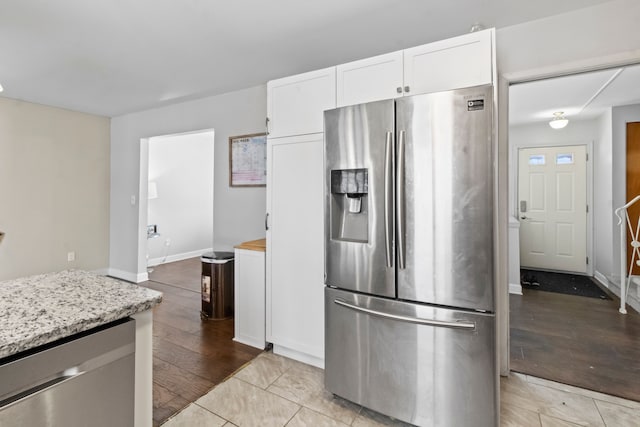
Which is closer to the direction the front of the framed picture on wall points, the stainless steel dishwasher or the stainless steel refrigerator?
the stainless steel dishwasher

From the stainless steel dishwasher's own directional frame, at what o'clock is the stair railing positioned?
The stair railing is roughly at 11 o'clock from the stainless steel dishwasher.

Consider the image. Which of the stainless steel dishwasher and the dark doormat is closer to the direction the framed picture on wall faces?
the stainless steel dishwasher

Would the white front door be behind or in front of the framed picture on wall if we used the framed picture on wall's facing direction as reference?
behind

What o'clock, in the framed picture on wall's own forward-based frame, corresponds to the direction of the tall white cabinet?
The tall white cabinet is roughly at 10 o'clock from the framed picture on wall.

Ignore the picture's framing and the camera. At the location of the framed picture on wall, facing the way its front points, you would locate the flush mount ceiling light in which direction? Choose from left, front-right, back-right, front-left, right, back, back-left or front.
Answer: back-left

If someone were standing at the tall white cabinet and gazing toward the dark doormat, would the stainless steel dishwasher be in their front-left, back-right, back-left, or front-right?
back-right

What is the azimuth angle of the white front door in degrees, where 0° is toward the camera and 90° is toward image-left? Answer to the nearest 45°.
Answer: approximately 0°
